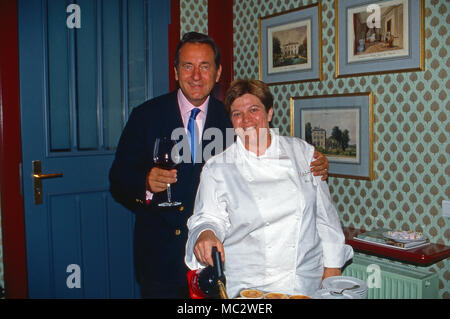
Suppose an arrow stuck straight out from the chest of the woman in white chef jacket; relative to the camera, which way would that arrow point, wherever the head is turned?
toward the camera

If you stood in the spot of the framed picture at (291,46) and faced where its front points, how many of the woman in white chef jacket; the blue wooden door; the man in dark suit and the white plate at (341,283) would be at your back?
0

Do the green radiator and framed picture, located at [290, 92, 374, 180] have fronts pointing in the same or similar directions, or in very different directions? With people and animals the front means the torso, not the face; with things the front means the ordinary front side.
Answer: same or similar directions

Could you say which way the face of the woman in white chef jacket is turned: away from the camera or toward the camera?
toward the camera

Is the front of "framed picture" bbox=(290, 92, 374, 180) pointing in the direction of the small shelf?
no

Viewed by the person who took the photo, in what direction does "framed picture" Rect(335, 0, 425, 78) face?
facing the viewer and to the left of the viewer

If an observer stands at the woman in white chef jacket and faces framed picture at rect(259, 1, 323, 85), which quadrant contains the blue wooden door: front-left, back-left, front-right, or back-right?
front-left

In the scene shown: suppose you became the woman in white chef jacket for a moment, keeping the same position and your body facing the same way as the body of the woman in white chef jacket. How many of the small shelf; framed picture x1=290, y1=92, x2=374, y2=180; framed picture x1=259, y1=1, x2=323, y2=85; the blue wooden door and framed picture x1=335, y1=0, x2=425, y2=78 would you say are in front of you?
0

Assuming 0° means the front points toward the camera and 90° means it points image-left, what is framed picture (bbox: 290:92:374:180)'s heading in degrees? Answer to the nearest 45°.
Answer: approximately 45°

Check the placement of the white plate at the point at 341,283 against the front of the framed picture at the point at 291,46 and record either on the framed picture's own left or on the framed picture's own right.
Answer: on the framed picture's own left

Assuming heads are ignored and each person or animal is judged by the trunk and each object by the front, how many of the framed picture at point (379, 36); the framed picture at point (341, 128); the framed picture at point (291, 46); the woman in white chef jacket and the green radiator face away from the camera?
0

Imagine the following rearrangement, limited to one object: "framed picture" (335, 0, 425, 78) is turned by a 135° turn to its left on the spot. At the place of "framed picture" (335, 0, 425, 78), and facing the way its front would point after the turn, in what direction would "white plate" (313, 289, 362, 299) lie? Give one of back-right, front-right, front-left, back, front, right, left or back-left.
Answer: right

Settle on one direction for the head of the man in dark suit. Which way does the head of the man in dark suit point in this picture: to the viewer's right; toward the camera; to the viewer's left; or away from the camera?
toward the camera

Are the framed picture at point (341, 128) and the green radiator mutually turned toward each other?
no

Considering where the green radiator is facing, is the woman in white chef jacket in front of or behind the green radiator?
in front

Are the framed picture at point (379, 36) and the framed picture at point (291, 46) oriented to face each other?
no

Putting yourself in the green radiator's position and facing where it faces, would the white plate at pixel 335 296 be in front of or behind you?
in front

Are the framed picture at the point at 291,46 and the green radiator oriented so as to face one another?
no

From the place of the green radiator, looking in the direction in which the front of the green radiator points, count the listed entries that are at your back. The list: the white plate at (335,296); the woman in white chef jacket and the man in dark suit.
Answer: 0

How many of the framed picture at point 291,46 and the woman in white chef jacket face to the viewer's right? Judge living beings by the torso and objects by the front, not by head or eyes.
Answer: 0

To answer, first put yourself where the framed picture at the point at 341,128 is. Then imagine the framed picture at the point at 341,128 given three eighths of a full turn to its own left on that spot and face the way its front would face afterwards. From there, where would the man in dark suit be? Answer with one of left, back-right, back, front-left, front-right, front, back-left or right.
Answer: back-right

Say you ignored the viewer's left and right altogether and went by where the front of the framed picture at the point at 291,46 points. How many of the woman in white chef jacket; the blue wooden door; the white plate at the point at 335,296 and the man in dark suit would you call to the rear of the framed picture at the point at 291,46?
0
